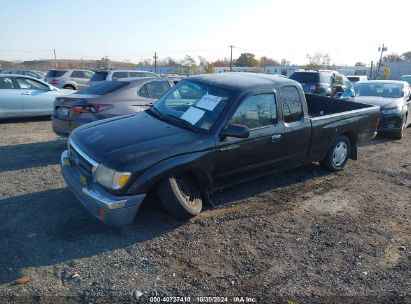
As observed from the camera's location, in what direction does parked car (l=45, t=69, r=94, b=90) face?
facing away from the viewer and to the right of the viewer

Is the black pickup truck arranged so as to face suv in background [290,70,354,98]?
no

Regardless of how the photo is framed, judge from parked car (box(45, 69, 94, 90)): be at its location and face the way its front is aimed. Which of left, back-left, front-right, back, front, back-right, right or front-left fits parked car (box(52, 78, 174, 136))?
back-right

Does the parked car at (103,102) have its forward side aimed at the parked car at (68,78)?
no

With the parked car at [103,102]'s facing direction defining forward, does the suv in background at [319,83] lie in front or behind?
in front

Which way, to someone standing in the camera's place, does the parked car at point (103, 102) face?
facing away from the viewer and to the right of the viewer

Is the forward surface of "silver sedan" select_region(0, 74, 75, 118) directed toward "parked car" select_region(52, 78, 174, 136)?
no

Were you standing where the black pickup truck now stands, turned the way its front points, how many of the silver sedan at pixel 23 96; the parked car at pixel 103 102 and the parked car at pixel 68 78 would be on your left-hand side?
0

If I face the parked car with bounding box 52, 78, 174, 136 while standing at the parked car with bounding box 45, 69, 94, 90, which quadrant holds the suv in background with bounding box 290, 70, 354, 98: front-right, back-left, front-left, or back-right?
front-left

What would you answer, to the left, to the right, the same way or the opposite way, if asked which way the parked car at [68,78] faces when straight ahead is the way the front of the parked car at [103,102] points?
the same way

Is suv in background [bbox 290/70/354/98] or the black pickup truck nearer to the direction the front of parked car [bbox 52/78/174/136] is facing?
the suv in background

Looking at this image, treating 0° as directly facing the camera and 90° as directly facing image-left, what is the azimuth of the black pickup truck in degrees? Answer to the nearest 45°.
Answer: approximately 45°

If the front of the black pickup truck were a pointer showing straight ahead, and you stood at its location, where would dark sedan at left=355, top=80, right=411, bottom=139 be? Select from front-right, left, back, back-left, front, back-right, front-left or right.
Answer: back
